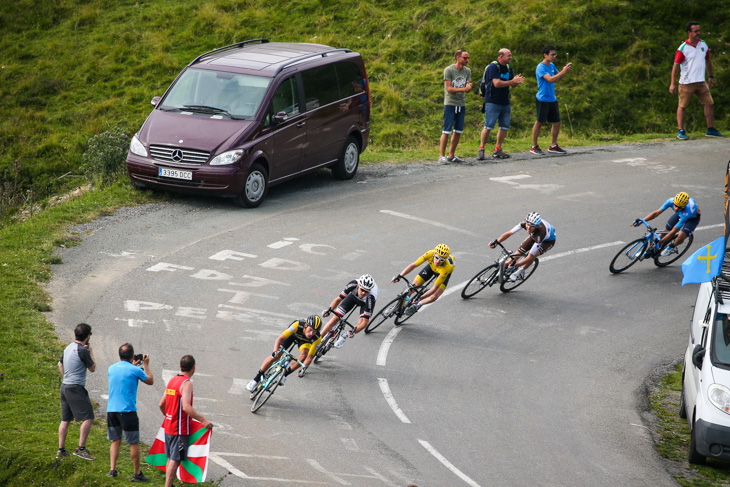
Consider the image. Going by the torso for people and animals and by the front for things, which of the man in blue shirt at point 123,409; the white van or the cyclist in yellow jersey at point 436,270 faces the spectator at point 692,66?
the man in blue shirt

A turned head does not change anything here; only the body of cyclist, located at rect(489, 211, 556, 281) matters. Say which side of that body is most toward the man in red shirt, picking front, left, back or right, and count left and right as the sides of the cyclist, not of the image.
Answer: front

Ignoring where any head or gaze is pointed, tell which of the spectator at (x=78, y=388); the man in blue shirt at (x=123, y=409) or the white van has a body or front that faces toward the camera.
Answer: the white van

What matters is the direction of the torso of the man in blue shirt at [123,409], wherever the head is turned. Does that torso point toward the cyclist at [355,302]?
yes

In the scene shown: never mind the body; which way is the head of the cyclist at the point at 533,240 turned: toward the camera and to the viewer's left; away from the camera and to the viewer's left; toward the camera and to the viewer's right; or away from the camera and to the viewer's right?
toward the camera and to the viewer's left

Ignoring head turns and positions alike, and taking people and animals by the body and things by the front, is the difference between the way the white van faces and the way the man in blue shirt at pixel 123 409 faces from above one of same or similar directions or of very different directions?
very different directions

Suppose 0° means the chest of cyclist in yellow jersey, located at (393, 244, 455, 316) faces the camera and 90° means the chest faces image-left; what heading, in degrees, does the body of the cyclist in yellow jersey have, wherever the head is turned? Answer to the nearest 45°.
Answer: approximately 45°

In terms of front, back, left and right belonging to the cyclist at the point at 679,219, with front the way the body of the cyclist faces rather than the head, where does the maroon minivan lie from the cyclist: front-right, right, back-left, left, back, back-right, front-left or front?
front-right

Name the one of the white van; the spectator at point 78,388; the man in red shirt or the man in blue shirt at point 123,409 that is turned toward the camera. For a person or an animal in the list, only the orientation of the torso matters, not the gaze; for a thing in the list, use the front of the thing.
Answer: the white van

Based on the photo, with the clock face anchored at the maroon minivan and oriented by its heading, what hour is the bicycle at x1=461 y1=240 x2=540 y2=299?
The bicycle is roughly at 9 o'clock from the maroon minivan.

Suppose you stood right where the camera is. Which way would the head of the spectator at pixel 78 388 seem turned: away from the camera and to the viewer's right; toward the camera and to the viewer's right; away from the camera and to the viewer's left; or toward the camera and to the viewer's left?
away from the camera and to the viewer's right

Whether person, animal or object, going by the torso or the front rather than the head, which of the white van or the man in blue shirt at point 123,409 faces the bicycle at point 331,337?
the man in blue shirt

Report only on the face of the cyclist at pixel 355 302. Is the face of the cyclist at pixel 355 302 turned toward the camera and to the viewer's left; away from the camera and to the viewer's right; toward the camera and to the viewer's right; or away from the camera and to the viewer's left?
toward the camera and to the viewer's left

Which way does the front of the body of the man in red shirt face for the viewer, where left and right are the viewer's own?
facing away from the viewer and to the right of the viewer

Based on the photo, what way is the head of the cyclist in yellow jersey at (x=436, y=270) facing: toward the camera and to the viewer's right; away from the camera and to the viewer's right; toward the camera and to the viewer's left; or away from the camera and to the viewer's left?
toward the camera and to the viewer's left
